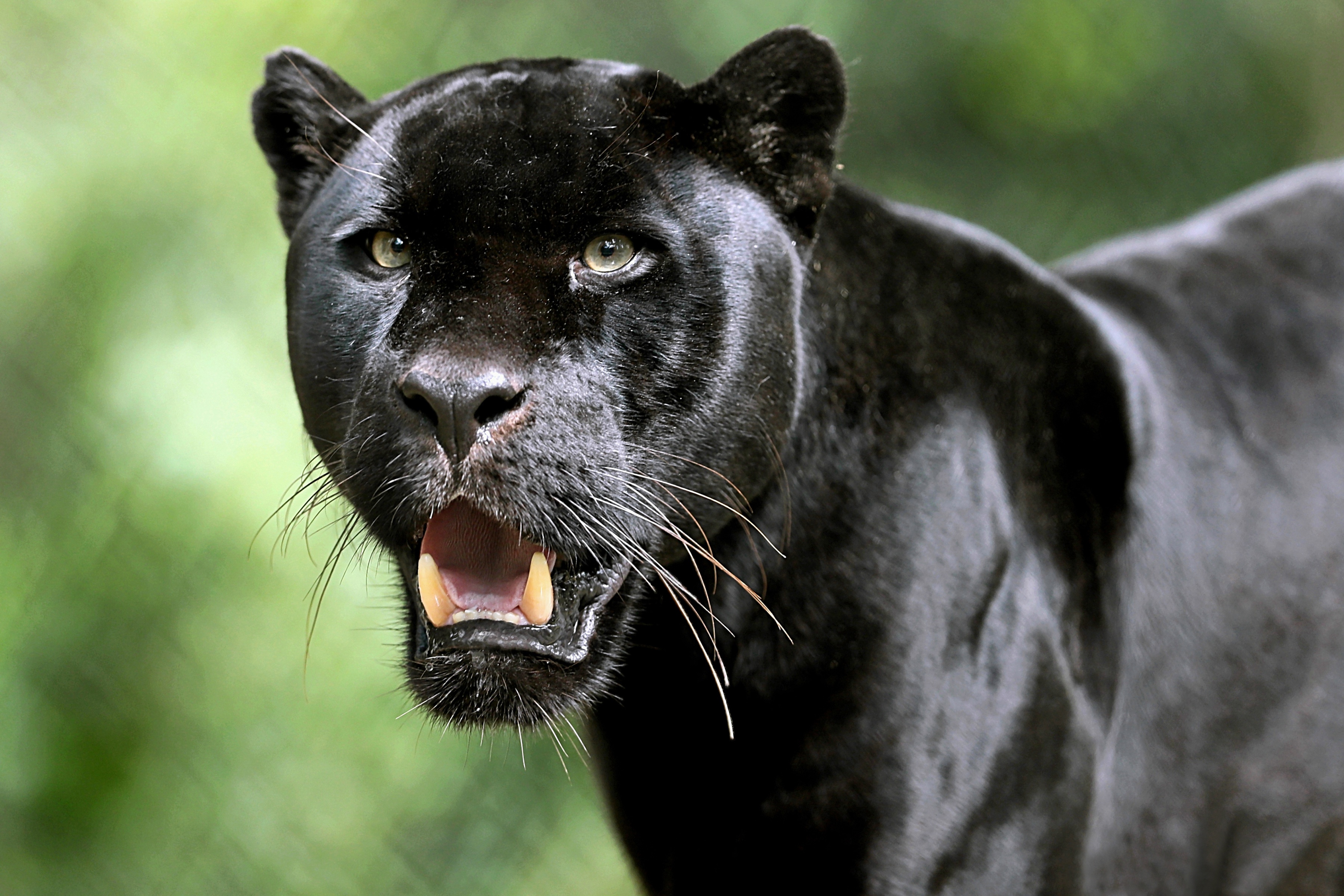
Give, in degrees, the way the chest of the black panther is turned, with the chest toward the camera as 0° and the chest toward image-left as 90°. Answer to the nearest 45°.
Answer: approximately 45°
